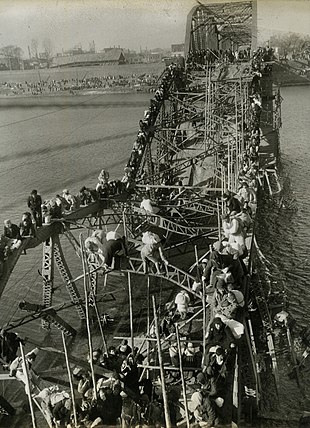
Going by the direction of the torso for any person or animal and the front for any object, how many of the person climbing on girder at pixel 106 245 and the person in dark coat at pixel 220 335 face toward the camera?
1

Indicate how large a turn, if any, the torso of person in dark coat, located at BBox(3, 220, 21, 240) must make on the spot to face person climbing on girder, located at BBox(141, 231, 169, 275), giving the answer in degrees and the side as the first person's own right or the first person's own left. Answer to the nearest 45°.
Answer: approximately 135° to the first person's own left

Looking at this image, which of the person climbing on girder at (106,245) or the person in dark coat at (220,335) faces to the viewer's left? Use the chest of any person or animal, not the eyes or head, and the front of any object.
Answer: the person climbing on girder

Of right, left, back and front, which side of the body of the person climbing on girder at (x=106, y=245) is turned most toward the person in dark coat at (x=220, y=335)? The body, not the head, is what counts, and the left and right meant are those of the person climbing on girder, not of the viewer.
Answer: left

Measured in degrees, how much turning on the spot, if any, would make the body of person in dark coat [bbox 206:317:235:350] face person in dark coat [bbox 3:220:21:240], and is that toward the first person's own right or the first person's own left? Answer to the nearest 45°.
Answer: approximately 135° to the first person's own right

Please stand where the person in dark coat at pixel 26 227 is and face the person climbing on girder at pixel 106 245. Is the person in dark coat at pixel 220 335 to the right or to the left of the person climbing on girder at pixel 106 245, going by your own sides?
right

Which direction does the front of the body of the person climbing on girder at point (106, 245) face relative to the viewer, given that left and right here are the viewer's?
facing to the left of the viewer
